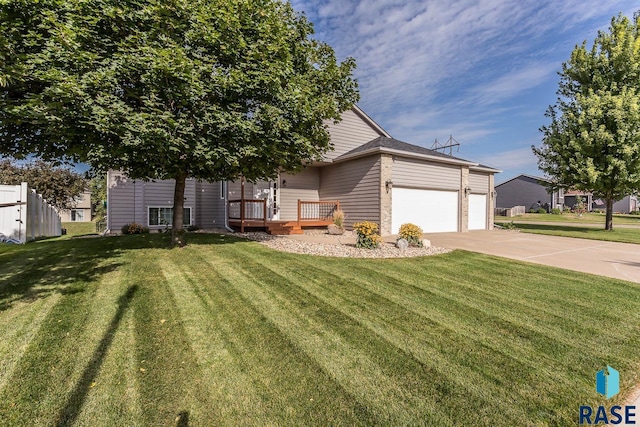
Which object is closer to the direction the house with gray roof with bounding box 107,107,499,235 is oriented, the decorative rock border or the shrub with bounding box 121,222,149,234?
the decorative rock border

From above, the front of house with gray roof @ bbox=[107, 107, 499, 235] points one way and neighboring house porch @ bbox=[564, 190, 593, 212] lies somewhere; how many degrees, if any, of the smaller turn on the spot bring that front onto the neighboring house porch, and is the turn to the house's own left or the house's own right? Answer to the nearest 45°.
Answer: approximately 90° to the house's own left

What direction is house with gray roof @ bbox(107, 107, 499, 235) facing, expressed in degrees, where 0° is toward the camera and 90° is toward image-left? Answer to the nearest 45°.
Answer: approximately 315°

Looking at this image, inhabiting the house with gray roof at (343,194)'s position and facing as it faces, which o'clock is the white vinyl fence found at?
The white vinyl fence is roughly at 4 o'clock from the house with gray roof.

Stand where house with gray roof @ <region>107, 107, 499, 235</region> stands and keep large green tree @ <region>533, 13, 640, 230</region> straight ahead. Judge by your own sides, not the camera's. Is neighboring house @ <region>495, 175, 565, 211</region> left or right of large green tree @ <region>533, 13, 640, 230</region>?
left

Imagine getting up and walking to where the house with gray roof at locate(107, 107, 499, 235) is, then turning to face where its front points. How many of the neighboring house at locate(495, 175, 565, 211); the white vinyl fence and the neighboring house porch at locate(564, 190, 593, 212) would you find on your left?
2

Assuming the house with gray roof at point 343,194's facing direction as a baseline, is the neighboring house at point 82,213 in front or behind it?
behind

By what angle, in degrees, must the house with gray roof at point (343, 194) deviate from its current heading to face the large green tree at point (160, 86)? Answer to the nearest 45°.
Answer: approximately 90° to its right

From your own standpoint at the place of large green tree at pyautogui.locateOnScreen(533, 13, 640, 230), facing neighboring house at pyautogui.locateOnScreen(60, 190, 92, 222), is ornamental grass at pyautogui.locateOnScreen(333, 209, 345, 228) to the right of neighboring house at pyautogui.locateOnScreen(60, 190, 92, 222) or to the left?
left

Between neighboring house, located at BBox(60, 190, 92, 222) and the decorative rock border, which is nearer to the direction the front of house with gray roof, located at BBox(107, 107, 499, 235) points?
the decorative rock border

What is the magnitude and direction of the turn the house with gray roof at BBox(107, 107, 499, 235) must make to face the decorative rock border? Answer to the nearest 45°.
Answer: approximately 45° to its right
